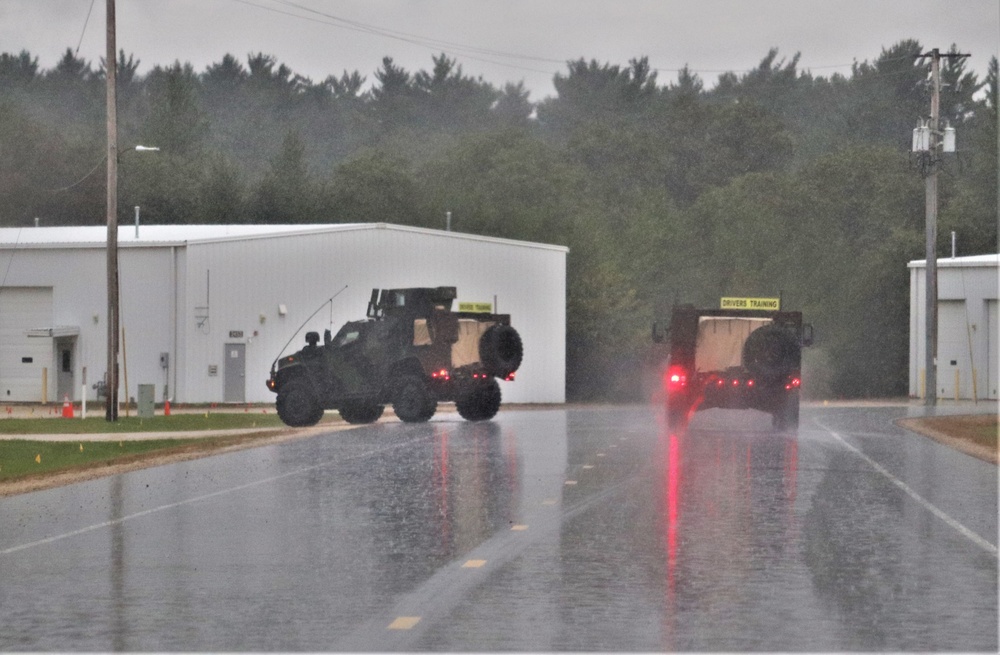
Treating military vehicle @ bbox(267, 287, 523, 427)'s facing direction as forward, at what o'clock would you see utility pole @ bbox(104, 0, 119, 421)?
The utility pole is roughly at 11 o'clock from the military vehicle.

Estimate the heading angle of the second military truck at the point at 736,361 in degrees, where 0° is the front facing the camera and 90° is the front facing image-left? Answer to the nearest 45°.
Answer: approximately 180°

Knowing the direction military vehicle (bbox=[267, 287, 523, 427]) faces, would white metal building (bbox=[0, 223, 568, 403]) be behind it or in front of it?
in front

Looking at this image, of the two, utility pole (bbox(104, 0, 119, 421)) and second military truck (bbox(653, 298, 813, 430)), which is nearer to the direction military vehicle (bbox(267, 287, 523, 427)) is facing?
the utility pole

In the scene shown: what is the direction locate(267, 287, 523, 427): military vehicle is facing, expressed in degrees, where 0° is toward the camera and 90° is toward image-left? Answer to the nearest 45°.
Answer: approximately 135°

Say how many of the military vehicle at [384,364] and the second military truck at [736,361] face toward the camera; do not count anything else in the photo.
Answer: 0

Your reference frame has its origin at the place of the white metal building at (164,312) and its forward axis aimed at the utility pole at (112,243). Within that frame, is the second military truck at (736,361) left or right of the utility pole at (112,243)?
left

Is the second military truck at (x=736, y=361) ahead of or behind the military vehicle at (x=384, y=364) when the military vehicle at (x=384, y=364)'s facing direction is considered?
behind

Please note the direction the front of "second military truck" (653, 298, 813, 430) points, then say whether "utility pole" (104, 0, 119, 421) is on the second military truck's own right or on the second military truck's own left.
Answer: on the second military truck's own left

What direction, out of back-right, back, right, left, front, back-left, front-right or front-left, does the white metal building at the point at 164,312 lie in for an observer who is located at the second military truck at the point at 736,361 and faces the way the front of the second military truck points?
front-left

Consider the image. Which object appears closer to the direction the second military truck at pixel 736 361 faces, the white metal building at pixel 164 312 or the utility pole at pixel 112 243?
the white metal building

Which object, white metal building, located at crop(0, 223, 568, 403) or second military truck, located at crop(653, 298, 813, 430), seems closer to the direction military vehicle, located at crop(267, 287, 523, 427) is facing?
the white metal building

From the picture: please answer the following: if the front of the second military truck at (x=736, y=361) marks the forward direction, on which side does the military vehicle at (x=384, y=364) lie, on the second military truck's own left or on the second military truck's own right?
on the second military truck's own left
